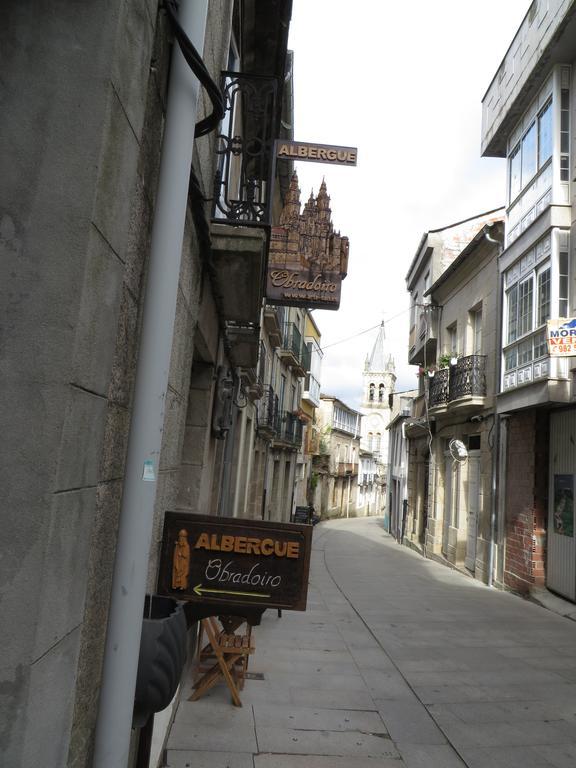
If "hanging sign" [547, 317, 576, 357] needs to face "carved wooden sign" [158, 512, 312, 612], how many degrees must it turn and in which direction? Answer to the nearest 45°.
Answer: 0° — it already faces it

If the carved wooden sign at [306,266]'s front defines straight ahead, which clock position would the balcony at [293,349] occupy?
The balcony is roughly at 6 o'clock from the carved wooden sign.

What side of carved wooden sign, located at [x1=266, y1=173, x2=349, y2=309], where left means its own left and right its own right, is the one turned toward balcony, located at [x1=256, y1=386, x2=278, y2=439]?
back

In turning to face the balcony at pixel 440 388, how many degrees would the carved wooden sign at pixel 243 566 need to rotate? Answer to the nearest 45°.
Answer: approximately 180°

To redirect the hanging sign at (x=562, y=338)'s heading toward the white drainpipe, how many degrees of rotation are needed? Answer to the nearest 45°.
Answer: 0° — it already faces it

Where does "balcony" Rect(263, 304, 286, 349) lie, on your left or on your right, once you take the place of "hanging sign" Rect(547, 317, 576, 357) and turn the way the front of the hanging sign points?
on your right

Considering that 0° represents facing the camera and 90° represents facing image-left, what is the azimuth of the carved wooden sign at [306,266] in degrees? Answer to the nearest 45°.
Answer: approximately 0°

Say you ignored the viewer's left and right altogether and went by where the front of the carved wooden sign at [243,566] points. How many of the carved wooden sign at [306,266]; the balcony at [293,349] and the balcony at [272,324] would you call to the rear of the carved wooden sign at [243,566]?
3
